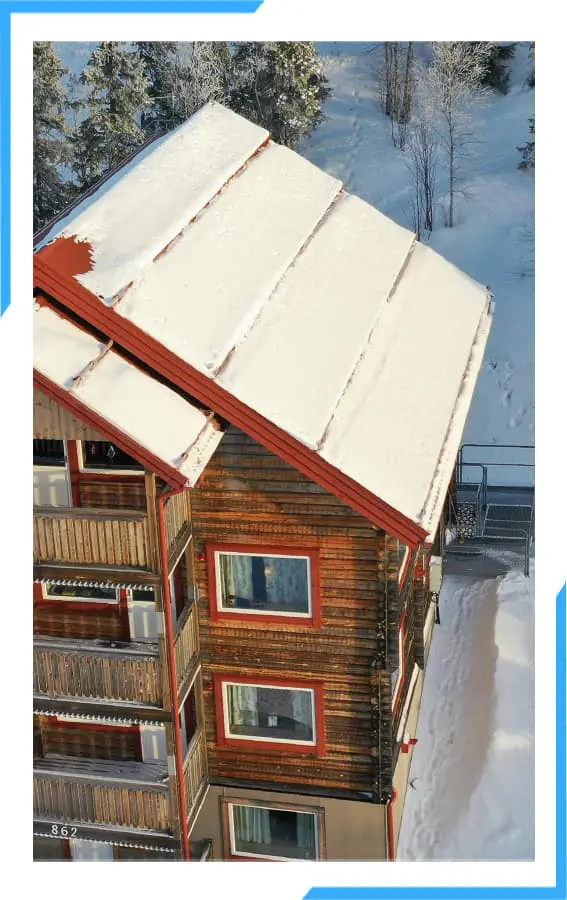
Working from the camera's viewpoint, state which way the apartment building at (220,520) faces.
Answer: facing the viewer

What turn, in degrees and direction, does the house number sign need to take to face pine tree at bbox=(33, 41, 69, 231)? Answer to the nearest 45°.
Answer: approximately 180°

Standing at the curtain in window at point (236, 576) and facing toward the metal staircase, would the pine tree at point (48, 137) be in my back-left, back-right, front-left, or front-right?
front-left

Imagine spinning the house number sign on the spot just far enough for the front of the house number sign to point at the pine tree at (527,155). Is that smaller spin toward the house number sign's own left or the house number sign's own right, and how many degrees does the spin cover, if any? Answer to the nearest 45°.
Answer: approximately 135° to the house number sign's own left

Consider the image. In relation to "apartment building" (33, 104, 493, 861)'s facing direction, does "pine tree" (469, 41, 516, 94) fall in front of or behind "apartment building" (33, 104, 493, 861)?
behind

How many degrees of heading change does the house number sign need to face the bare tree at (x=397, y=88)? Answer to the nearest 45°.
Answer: approximately 135° to its left

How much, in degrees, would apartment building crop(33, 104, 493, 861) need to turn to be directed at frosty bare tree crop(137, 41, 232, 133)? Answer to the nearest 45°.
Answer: approximately 180°

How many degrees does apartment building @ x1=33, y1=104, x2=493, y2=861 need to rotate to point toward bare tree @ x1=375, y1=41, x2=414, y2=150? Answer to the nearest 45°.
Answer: approximately 180°

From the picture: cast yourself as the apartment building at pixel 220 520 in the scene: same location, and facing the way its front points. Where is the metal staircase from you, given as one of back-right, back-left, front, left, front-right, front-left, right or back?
back-left

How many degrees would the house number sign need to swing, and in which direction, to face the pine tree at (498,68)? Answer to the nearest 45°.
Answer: approximately 135° to its left

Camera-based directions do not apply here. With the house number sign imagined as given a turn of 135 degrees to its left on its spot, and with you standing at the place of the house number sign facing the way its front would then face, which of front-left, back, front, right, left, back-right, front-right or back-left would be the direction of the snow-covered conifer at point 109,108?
front-left

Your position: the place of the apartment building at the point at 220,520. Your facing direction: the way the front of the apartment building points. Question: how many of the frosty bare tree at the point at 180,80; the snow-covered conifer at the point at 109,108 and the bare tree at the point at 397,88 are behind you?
3

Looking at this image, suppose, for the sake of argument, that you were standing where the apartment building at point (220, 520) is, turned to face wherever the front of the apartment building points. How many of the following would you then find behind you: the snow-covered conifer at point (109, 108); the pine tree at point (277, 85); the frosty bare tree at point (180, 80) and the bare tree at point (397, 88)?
4

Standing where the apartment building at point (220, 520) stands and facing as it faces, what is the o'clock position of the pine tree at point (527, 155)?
The pine tree is roughly at 7 o'clock from the apartment building.

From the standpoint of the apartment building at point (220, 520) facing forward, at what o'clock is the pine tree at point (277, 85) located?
The pine tree is roughly at 6 o'clock from the apartment building.

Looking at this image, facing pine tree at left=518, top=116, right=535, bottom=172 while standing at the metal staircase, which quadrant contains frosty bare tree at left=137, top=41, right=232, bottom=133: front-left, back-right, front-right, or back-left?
front-left

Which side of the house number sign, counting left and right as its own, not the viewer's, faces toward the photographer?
front

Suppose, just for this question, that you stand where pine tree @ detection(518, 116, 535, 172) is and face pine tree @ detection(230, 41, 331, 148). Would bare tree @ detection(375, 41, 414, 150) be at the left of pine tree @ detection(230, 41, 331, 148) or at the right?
right
